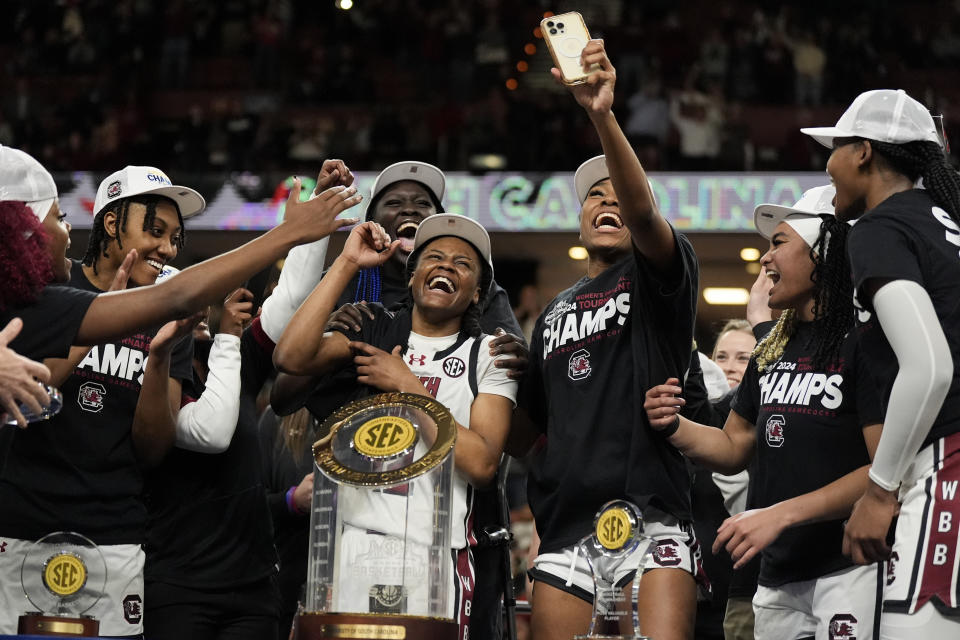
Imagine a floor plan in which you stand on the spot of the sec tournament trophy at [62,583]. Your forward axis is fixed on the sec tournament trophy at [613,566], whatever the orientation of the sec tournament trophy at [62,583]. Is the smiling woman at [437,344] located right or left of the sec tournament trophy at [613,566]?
left

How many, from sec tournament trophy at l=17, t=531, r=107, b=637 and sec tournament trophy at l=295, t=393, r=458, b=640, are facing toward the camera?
2

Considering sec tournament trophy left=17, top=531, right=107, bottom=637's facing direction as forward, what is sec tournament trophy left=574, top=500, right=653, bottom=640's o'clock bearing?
sec tournament trophy left=574, top=500, right=653, bottom=640 is roughly at 10 o'clock from sec tournament trophy left=17, top=531, right=107, bottom=637.

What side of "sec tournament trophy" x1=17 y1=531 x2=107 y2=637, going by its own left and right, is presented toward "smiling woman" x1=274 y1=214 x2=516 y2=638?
left

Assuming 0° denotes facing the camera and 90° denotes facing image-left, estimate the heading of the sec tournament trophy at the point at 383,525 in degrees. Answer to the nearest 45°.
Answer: approximately 0°

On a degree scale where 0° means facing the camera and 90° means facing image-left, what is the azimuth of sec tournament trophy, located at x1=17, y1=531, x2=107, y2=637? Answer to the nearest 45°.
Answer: approximately 0°
